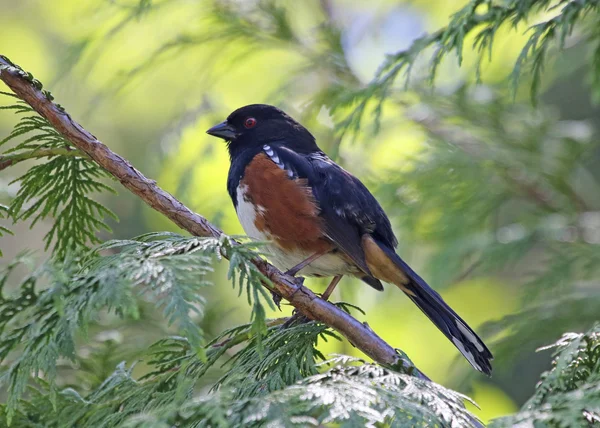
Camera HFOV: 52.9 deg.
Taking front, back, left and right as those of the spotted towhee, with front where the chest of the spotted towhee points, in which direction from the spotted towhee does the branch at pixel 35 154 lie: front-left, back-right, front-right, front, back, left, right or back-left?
front-left

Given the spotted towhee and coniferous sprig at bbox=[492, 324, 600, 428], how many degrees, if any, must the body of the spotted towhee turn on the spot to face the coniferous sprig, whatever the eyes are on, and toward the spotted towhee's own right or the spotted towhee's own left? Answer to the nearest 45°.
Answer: approximately 135° to the spotted towhee's own left

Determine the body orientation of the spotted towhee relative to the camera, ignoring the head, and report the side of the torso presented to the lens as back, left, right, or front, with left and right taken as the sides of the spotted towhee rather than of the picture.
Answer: left
